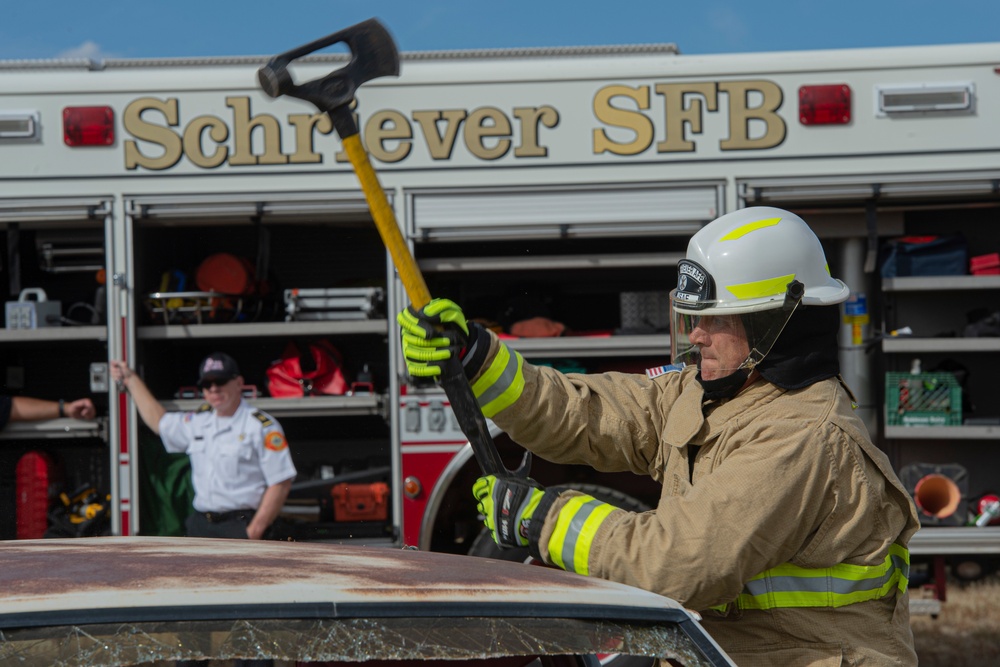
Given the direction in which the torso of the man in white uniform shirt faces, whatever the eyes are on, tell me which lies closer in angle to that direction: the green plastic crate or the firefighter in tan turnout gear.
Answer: the firefighter in tan turnout gear

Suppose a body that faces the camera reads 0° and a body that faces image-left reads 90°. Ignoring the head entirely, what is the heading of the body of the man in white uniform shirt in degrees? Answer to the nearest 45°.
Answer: approximately 45°

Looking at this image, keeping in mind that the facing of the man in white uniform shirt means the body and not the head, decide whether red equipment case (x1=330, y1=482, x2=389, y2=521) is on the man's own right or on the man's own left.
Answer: on the man's own left

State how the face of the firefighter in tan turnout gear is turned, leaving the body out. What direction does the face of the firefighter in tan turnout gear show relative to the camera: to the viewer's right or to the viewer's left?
to the viewer's left

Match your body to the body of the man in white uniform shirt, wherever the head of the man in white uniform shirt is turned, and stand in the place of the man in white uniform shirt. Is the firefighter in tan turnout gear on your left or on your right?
on your left
